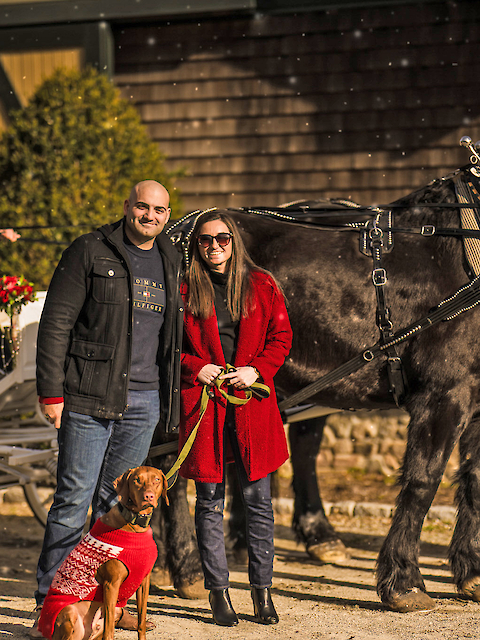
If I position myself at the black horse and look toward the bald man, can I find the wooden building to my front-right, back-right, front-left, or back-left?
back-right

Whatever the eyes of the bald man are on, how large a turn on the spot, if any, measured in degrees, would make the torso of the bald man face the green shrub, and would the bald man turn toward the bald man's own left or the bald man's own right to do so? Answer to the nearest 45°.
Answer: approximately 135° to the bald man's own left

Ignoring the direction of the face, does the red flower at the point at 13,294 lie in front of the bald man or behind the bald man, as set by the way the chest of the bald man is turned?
behind

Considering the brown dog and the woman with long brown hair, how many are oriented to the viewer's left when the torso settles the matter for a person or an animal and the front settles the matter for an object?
0

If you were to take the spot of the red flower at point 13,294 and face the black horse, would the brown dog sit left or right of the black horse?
right

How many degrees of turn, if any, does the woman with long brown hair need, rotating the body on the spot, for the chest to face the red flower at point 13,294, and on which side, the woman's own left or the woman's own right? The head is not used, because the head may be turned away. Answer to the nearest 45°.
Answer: approximately 135° to the woman's own right

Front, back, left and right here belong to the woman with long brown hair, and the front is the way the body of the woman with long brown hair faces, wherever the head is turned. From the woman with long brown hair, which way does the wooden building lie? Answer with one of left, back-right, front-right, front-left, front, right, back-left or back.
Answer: back
